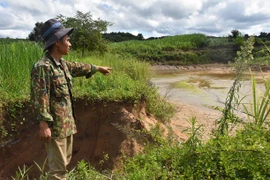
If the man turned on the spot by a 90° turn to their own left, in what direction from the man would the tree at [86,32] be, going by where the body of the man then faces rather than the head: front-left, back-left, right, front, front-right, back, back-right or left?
front-left

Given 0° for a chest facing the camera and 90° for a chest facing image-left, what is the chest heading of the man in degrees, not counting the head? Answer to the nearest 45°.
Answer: approximately 315°

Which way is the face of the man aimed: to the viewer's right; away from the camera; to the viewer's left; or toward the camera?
to the viewer's right
